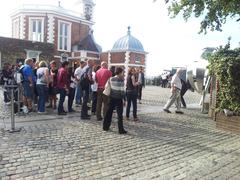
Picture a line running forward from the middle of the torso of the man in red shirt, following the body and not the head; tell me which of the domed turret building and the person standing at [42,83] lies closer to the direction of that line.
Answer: the domed turret building

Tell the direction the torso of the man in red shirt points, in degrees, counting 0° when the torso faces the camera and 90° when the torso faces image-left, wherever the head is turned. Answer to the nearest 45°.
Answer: approximately 180°

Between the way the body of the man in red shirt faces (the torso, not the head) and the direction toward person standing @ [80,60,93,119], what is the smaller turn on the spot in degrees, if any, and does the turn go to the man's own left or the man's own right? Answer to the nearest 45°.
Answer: approximately 45° to the man's own left

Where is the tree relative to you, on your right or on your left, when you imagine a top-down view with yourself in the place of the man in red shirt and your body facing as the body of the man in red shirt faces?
on your right
